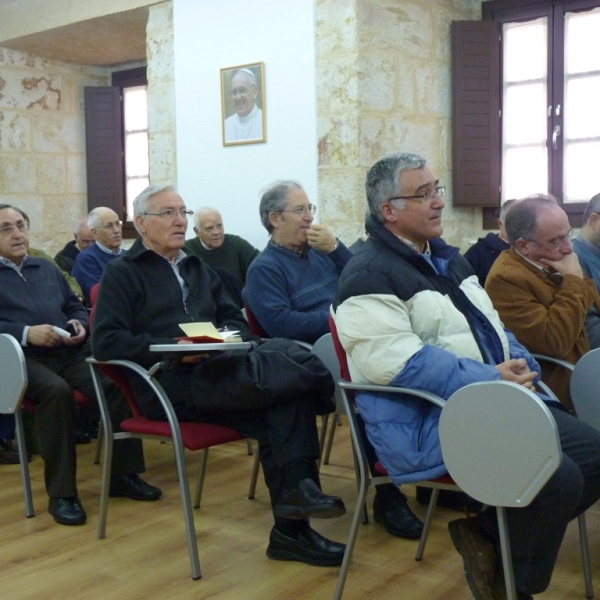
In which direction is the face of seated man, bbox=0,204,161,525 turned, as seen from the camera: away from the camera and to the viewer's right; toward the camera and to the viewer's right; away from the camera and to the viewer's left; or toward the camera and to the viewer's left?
toward the camera and to the viewer's right

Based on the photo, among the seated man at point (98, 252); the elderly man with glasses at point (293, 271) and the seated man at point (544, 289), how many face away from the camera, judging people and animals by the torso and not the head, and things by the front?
0

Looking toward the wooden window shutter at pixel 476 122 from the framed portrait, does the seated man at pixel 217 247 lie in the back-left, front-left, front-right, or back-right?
back-right
